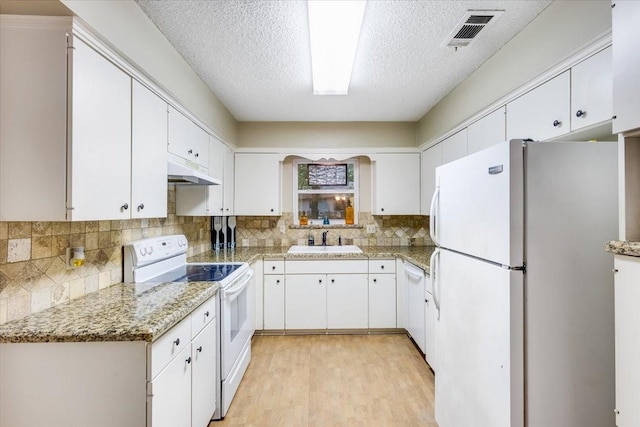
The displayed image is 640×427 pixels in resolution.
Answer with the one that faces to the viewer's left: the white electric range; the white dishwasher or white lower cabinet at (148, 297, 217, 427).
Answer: the white dishwasher

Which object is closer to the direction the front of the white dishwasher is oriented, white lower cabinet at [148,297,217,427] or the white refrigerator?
the white lower cabinet

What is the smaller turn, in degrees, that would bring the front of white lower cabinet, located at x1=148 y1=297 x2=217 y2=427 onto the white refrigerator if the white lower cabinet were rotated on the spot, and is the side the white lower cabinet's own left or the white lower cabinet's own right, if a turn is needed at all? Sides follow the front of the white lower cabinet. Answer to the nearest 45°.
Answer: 0° — it already faces it

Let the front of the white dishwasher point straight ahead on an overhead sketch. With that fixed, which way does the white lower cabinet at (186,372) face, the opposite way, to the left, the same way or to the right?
the opposite way

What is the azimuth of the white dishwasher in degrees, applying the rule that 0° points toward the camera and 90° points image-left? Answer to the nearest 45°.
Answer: approximately 90°

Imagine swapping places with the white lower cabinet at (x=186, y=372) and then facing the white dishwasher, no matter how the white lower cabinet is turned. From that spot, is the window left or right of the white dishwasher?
left

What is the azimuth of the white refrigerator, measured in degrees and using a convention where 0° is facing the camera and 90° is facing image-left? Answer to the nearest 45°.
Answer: approximately 45°
